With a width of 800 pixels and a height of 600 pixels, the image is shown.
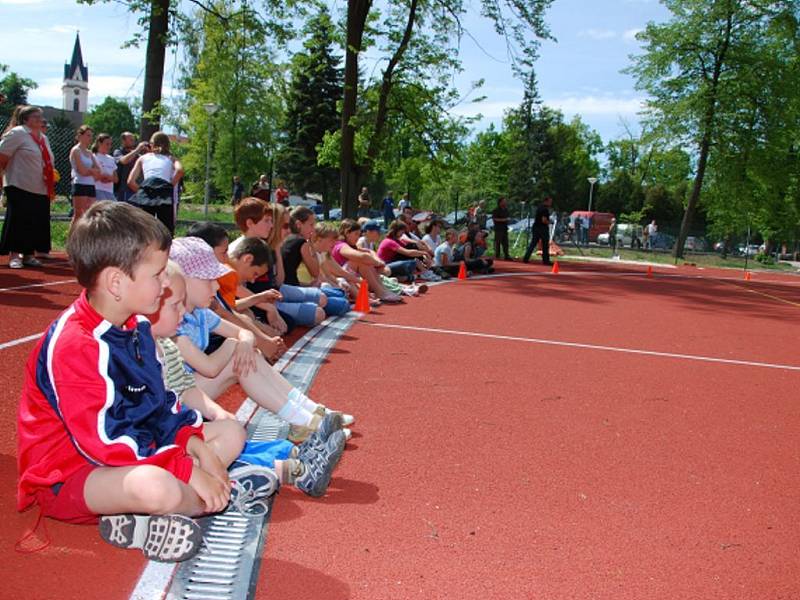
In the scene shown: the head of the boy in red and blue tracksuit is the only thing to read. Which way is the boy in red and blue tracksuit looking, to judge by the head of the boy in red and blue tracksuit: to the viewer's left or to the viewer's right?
to the viewer's right

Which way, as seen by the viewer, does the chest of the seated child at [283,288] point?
to the viewer's right

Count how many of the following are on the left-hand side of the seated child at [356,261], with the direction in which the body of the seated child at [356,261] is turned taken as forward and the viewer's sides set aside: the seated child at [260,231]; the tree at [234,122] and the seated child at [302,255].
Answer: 1

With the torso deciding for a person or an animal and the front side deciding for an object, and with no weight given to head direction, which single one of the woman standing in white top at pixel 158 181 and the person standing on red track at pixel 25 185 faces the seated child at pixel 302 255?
the person standing on red track

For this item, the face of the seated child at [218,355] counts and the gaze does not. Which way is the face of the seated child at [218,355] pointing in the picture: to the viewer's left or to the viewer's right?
to the viewer's right

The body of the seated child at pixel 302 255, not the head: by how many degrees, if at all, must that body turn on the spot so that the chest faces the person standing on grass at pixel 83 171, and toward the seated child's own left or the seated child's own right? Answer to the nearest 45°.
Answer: approximately 135° to the seated child's own left

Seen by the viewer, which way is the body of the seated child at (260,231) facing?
to the viewer's right

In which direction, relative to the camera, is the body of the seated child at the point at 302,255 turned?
to the viewer's right

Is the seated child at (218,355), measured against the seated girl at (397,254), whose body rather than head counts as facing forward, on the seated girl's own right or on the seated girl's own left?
on the seated girl's own right

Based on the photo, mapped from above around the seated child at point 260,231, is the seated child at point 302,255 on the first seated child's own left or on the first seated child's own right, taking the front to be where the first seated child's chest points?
on the first seated child's own left

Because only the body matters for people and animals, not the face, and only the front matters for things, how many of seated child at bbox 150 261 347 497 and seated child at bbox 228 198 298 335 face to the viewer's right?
2

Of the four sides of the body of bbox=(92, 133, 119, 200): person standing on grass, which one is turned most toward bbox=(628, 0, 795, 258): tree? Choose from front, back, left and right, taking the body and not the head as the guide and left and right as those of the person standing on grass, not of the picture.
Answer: left

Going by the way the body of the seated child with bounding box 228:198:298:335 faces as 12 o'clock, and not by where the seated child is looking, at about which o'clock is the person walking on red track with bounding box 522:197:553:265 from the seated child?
The person walking on red track is roughly at 10 o'clock from the seated child.

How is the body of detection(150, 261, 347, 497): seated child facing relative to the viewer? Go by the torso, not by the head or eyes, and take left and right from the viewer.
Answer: facing to the right of the viewer

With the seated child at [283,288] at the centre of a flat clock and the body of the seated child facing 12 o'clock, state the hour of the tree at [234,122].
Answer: The tree is roughly at 9 o'clock from the seated child.

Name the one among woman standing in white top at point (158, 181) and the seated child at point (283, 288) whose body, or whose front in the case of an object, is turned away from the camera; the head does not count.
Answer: the woman standing in white top

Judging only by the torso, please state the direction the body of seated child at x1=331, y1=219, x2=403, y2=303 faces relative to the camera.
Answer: to the viewer's right

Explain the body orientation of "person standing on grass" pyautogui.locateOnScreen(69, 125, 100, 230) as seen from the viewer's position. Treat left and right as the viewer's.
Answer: facing the viewer and to the right of the viewer
